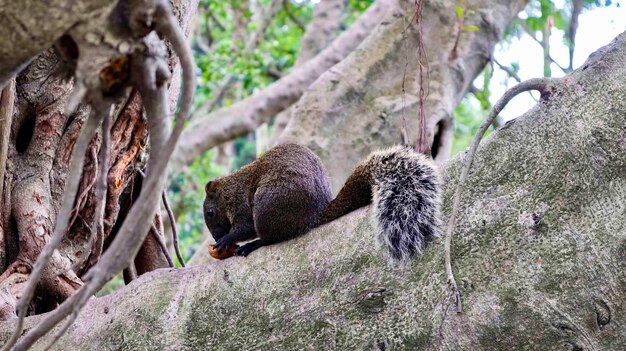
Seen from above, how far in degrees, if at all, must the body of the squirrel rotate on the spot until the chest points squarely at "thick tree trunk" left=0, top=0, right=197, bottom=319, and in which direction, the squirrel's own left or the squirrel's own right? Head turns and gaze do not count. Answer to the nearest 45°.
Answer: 0° — it already faces it

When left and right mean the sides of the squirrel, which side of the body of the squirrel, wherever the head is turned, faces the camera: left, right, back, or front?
left

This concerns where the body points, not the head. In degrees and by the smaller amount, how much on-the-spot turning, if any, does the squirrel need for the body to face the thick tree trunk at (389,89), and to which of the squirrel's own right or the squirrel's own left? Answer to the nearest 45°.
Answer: approximately 135° to the squirrel's own right
